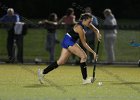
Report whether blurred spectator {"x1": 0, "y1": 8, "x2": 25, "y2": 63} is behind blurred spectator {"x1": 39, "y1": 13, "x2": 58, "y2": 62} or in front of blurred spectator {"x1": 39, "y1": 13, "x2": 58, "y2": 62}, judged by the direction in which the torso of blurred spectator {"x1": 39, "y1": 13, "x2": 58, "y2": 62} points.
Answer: in front

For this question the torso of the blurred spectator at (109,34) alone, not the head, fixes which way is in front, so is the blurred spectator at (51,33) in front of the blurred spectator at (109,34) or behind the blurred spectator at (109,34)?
in front

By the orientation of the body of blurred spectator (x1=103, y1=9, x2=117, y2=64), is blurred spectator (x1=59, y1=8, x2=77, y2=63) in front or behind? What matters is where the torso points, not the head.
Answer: in front
